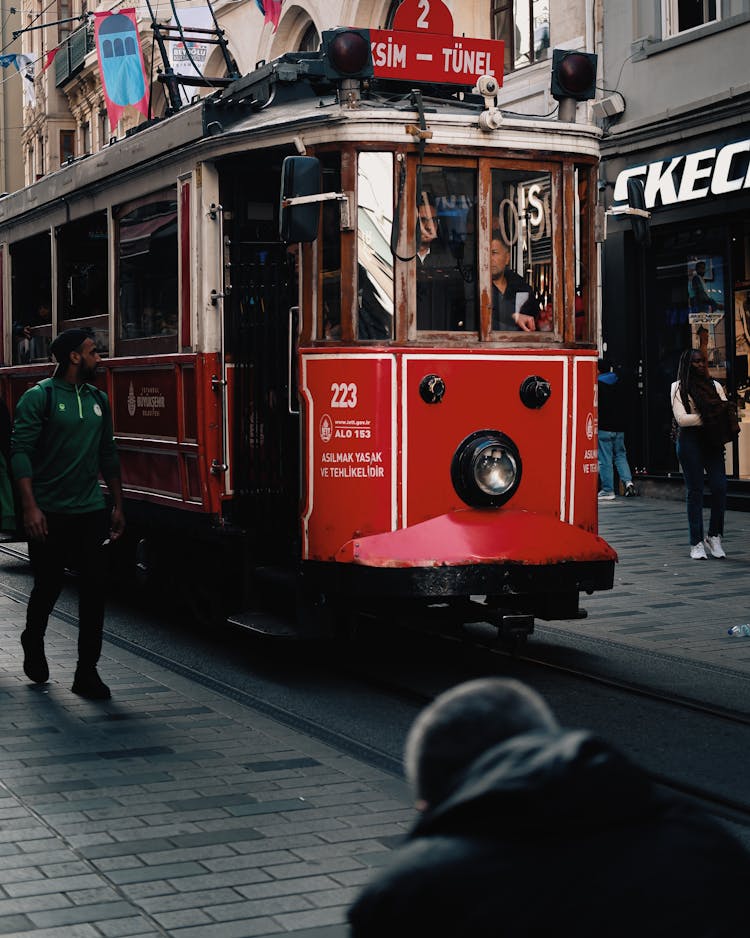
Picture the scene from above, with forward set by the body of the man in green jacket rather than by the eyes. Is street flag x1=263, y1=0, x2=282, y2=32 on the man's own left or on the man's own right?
on the man's own left

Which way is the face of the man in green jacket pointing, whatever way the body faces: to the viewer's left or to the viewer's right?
to the viewer's right

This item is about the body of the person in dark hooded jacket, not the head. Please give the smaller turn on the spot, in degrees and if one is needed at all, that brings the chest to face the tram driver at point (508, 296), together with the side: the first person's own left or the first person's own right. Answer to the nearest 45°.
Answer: approximately 45° to the first person's own right

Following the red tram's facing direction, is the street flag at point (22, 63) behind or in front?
behind

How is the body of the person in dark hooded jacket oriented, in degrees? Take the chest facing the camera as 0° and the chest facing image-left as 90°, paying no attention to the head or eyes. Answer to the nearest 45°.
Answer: approximately 135°

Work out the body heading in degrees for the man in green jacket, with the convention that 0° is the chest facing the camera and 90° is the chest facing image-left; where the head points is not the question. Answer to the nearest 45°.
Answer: approximately 315°

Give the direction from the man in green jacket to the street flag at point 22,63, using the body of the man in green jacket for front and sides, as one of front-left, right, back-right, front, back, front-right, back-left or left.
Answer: back-left

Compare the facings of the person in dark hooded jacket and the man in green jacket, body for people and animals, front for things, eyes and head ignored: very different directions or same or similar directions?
very different directions
